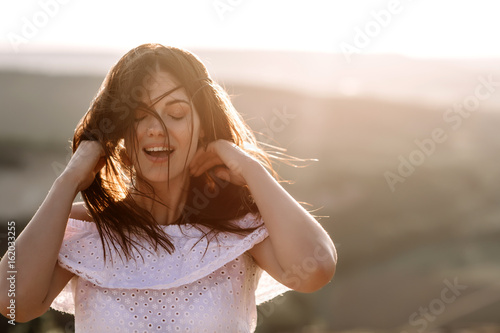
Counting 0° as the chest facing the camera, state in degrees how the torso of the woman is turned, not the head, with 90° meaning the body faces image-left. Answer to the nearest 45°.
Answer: approximately 0°
